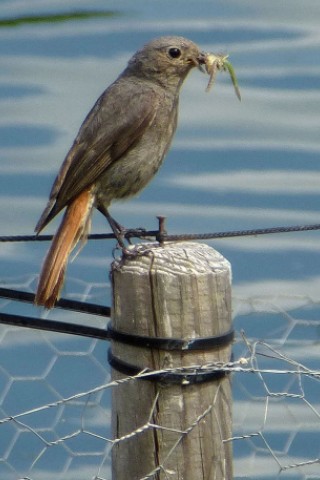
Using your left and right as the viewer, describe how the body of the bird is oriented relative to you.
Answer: facing to the right of the viewer
